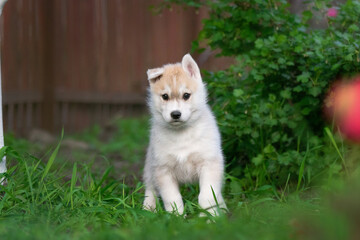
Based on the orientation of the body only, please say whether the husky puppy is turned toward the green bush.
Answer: no

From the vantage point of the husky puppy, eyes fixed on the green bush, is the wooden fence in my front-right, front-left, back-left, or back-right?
front-left

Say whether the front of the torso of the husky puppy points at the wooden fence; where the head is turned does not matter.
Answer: no

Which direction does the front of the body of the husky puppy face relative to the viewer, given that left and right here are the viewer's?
facing the viewer
